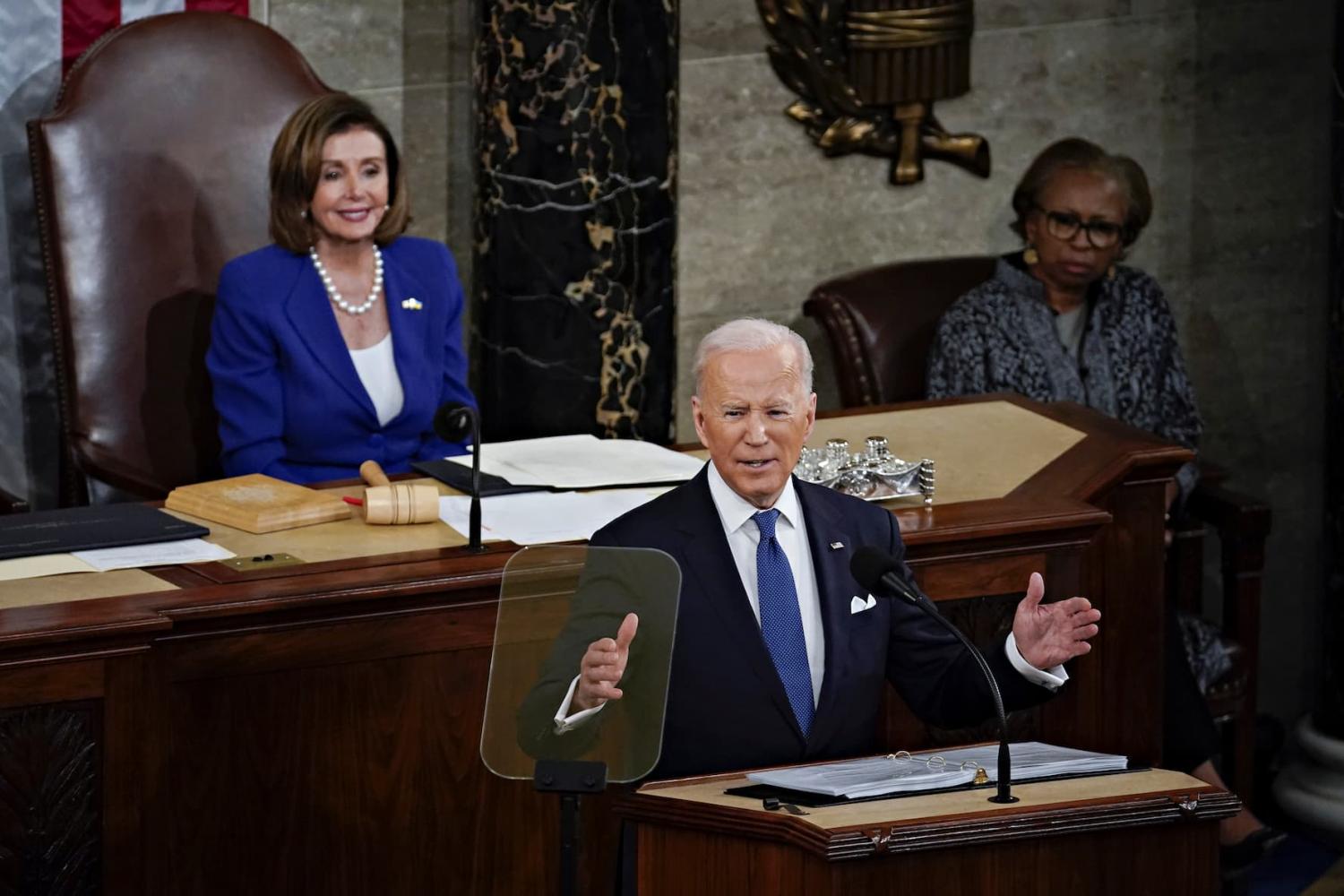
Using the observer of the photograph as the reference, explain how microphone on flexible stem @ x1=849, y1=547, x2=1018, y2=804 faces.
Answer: facing away from the viewer and to the left of the viewer

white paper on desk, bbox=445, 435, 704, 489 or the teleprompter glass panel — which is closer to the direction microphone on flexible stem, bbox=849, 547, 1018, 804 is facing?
the white paper on desk

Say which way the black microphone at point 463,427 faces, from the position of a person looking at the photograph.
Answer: facing away from the viewer and to the left of the viewer

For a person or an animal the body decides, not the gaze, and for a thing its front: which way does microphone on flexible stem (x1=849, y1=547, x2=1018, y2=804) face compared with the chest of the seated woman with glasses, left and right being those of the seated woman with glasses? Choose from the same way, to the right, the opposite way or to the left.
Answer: the opposite way

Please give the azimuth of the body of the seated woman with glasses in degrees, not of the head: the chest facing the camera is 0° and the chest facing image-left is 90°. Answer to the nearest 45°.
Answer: approximately 315°

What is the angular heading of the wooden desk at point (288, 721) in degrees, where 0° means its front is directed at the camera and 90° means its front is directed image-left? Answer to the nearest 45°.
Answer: approximately 315°
